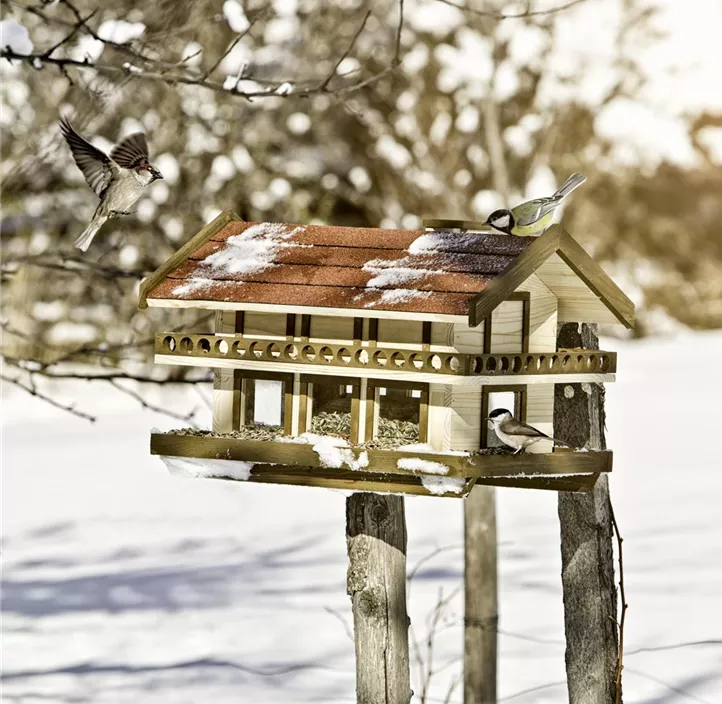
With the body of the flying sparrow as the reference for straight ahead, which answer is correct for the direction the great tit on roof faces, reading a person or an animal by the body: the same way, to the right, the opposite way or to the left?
the opposite way

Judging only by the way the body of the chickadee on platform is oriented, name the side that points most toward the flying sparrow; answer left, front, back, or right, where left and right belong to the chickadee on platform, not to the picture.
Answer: front

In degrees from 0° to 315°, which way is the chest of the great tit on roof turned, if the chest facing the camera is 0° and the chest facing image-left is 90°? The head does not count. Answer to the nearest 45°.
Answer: approximately 90°

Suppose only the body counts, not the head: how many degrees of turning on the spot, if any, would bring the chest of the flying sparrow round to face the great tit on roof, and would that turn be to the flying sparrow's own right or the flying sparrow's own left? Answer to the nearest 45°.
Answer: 0° — it already faces it

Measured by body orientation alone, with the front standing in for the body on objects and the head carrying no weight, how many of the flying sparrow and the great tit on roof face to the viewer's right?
1

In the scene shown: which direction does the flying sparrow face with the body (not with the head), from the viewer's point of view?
to the viewer's right

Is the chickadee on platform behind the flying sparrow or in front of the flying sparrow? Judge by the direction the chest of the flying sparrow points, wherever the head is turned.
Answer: in front

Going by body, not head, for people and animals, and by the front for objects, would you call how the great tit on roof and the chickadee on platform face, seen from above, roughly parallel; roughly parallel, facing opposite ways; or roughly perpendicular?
roughly parallel

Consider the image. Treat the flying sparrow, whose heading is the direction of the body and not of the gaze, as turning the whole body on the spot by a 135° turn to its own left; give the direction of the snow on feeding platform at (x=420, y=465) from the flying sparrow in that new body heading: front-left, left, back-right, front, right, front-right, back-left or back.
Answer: back

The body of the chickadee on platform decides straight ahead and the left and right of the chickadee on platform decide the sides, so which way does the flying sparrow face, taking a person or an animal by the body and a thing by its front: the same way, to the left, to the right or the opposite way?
the opposite way

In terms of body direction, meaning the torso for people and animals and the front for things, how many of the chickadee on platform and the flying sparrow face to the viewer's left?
1

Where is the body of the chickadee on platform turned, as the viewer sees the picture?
to the viewer's left
